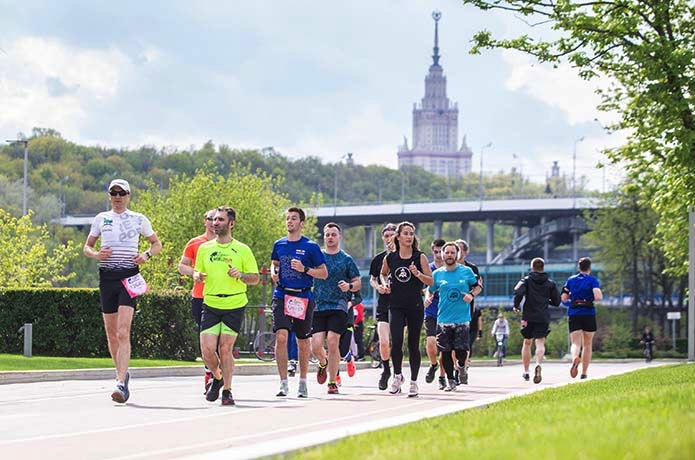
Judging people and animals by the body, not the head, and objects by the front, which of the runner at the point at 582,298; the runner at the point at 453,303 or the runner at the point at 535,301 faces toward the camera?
the runner at the point at 453,303

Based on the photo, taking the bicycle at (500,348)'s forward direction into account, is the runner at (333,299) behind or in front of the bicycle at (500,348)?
in front

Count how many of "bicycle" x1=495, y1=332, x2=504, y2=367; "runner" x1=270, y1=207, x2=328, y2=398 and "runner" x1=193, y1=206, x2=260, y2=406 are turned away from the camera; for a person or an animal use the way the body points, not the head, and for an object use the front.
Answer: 0

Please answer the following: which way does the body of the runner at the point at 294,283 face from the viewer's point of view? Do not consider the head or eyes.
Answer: toward the camera

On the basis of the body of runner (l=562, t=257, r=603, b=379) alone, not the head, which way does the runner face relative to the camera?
away from the camera

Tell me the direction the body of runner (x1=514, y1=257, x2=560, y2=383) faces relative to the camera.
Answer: away from the camera

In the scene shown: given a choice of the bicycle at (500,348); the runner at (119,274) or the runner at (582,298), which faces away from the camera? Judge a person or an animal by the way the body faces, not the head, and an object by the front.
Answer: the runner at (582,298)

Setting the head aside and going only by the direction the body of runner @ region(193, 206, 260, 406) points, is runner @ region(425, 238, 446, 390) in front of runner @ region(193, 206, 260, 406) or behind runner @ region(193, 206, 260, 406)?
behind

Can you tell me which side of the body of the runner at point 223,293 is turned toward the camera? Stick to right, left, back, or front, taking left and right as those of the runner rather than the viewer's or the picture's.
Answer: front

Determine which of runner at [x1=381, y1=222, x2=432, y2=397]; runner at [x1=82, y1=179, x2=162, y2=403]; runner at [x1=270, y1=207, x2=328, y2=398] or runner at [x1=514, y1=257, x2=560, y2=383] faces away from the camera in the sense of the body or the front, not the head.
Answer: runner at [x1=514, y1=257, x2=560, y2=383]

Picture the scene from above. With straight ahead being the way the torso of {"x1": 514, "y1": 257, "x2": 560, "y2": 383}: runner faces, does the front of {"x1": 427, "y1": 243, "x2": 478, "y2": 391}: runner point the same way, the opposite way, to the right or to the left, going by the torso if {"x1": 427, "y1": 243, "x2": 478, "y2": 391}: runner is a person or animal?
the opposite way

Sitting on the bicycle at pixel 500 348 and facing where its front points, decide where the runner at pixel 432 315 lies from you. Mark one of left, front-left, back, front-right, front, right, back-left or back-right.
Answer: front

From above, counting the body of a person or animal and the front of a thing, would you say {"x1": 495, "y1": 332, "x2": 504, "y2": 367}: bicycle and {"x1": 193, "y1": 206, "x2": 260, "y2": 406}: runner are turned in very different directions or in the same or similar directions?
same or similar directions

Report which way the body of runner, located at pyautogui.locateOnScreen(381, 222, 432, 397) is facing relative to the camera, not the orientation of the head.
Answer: toward the camera

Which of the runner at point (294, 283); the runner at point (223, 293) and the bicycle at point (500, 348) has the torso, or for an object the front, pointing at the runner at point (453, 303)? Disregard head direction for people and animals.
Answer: the bicycle

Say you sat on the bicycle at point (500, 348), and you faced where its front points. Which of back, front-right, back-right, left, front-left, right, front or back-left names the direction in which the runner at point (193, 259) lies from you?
front

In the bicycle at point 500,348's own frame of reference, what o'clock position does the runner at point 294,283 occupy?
The runner is roughly at 12 o'clock from the bicycle.

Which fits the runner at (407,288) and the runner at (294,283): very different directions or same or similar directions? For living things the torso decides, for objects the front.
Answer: same or similar directions
